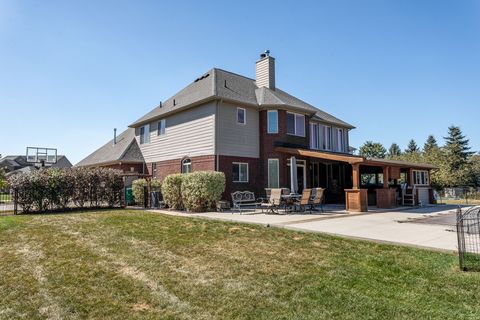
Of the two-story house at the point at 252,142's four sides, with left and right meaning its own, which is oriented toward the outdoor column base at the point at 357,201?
back

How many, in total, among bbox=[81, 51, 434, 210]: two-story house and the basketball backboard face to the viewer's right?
0

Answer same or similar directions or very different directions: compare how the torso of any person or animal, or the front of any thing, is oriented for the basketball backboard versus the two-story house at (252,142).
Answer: same or similar directions

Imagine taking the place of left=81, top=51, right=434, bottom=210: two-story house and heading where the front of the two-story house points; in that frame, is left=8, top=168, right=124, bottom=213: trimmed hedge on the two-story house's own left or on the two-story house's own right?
on the two-story house's own left

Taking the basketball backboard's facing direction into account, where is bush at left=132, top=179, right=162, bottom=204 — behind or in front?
behind

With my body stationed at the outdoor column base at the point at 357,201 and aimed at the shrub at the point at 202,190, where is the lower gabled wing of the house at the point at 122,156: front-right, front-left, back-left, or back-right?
front-right

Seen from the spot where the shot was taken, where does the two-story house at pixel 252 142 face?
facing away from the viewer and to the left of the viewer

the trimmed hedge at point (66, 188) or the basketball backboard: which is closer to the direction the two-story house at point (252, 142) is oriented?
the basketball backboard
